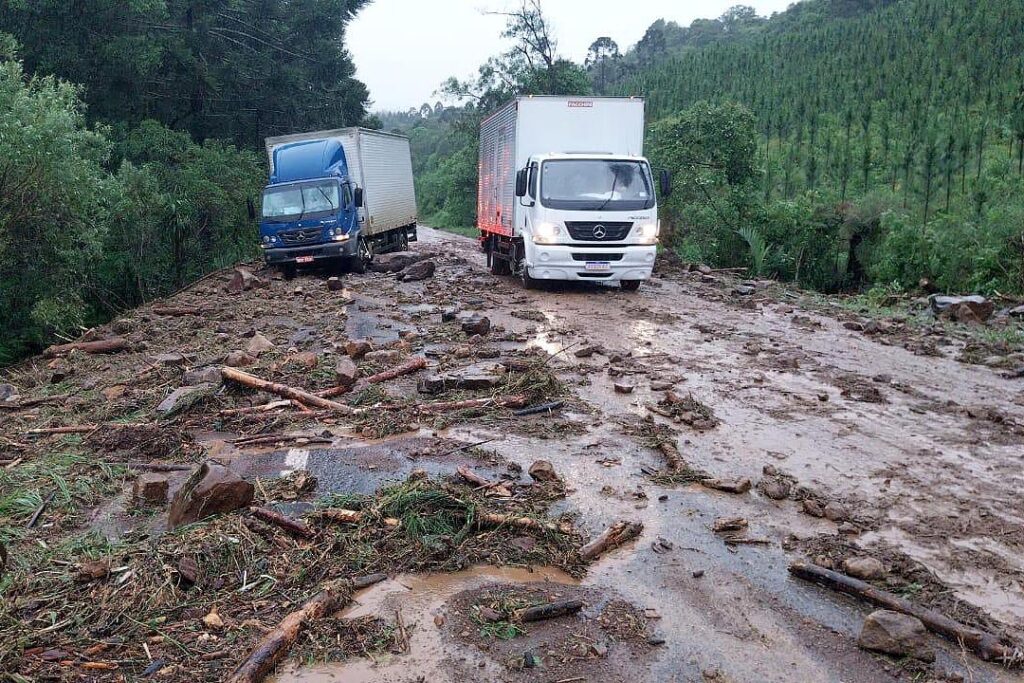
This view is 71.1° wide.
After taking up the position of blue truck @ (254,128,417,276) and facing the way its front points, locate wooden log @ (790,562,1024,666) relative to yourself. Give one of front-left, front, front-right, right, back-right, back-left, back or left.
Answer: front-left

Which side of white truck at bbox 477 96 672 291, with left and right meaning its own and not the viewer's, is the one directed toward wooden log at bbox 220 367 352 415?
front

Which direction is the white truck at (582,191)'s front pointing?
toward the camera

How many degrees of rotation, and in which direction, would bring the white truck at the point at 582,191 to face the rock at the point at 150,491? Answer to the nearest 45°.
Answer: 0° — it already faces it

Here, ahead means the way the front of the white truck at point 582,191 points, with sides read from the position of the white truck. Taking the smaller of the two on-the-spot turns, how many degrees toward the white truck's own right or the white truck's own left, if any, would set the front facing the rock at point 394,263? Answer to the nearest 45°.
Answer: approximately 135° to the white truck's own right

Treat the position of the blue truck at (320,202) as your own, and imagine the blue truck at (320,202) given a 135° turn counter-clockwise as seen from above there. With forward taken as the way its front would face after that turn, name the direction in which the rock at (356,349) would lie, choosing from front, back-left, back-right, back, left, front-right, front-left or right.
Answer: right

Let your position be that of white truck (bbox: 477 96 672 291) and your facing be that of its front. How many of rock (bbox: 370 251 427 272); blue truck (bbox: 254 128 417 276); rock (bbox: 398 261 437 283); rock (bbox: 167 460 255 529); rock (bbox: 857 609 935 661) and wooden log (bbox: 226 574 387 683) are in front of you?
3

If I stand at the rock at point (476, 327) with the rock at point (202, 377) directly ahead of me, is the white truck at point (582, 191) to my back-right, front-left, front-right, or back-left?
back-right

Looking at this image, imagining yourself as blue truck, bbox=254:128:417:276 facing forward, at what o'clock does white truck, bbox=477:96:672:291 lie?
white truck, bbox=477:96:672:291 is roughly at 9 o'clock from blue truck, bbox=254:128:417:276.

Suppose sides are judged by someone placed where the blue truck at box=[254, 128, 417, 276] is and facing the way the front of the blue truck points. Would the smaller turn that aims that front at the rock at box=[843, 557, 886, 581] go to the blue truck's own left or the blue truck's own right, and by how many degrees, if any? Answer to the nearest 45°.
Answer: approximately 45° to the blue truck's own left

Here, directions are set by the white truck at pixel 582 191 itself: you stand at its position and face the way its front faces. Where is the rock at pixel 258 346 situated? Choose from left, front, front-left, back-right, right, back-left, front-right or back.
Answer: front-right

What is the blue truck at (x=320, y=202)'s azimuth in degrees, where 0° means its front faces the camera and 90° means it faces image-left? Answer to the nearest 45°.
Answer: approximately 45°

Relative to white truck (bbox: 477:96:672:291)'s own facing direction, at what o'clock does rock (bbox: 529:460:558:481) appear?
The rock is roughly at 12 o'clock from the white truck.

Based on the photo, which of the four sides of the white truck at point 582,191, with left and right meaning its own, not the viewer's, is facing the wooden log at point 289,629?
front

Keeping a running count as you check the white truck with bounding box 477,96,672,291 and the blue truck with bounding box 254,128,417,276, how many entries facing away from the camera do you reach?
0

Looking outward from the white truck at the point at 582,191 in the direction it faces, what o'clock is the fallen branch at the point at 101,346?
The fallen branch is roughly at 2 o'clock from the white truck.
